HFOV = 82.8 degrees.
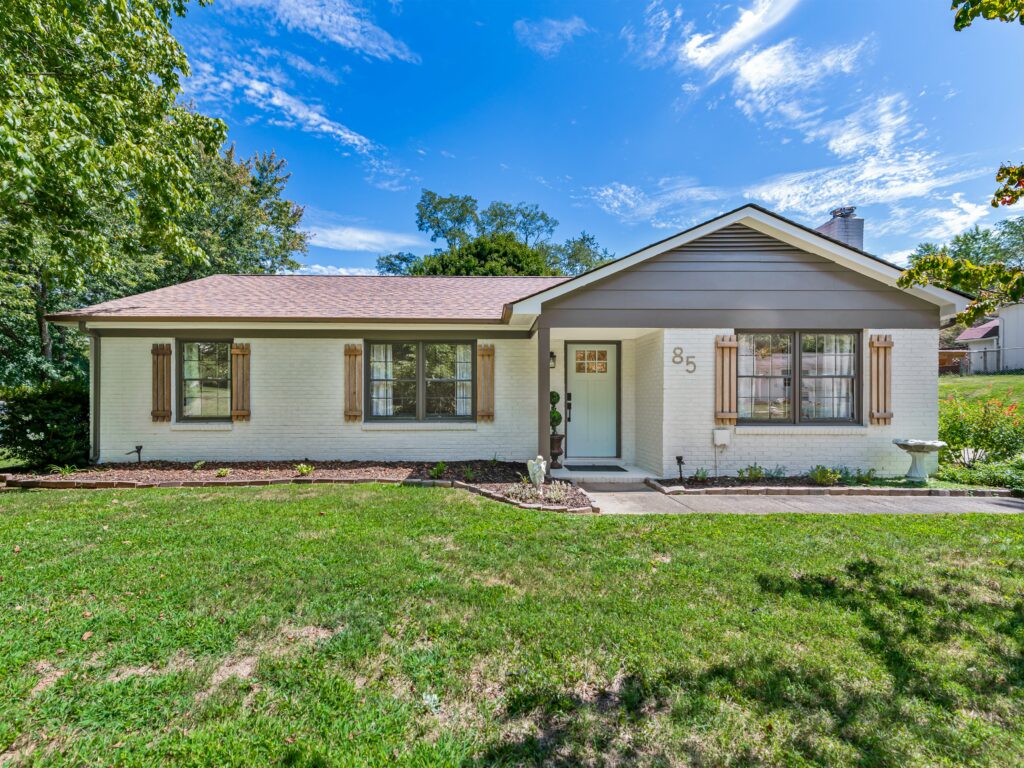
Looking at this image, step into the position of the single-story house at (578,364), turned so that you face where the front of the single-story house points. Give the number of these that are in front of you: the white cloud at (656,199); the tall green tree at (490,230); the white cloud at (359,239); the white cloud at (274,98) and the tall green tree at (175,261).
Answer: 0

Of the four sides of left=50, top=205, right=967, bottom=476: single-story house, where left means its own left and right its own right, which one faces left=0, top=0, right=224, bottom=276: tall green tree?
right

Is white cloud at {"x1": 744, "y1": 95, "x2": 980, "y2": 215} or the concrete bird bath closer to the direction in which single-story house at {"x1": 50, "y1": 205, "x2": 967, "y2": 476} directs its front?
the concrete bird bath

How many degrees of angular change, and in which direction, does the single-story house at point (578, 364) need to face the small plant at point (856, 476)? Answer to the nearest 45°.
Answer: approximately 90° to its left

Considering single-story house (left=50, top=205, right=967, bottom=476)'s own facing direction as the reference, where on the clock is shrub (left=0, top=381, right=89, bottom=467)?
The shrub is roughly at 3 o'clock from the single-story house.

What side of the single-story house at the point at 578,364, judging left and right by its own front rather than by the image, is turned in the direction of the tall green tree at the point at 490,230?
back

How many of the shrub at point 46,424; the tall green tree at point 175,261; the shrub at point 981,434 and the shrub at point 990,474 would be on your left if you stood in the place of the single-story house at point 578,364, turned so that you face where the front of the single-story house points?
2

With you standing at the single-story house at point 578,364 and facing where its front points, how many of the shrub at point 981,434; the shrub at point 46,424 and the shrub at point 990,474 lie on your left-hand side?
2

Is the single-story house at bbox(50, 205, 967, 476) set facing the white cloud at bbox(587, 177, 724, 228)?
no

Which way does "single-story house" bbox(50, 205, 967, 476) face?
toward the camera

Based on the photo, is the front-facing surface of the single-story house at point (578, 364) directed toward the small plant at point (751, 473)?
no

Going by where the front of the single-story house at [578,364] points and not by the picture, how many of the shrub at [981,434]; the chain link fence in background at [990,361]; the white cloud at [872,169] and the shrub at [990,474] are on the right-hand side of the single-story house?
0

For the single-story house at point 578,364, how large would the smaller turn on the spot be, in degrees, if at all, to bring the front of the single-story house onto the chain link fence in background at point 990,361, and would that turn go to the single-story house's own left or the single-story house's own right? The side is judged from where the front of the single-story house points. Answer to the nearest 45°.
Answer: approximately 135° to the single-story house's own left

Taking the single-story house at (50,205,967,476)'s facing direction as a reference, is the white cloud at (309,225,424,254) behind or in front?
behind

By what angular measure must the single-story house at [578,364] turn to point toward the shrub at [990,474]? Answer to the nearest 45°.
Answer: approximately 90° to its left
